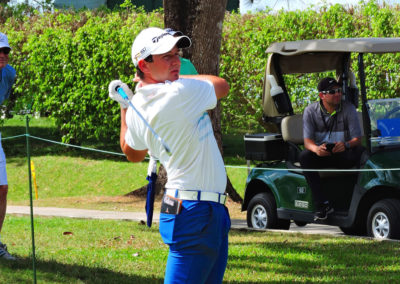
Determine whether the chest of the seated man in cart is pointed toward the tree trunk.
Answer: no

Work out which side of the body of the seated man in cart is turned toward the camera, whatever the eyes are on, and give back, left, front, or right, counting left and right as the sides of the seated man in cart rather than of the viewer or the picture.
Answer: front

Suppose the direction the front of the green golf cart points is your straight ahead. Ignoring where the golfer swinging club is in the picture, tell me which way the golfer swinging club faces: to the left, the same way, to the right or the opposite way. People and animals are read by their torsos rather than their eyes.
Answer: to the left

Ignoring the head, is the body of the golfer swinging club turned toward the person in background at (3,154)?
no

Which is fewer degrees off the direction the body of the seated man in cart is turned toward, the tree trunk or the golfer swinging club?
the golfer swinging club
